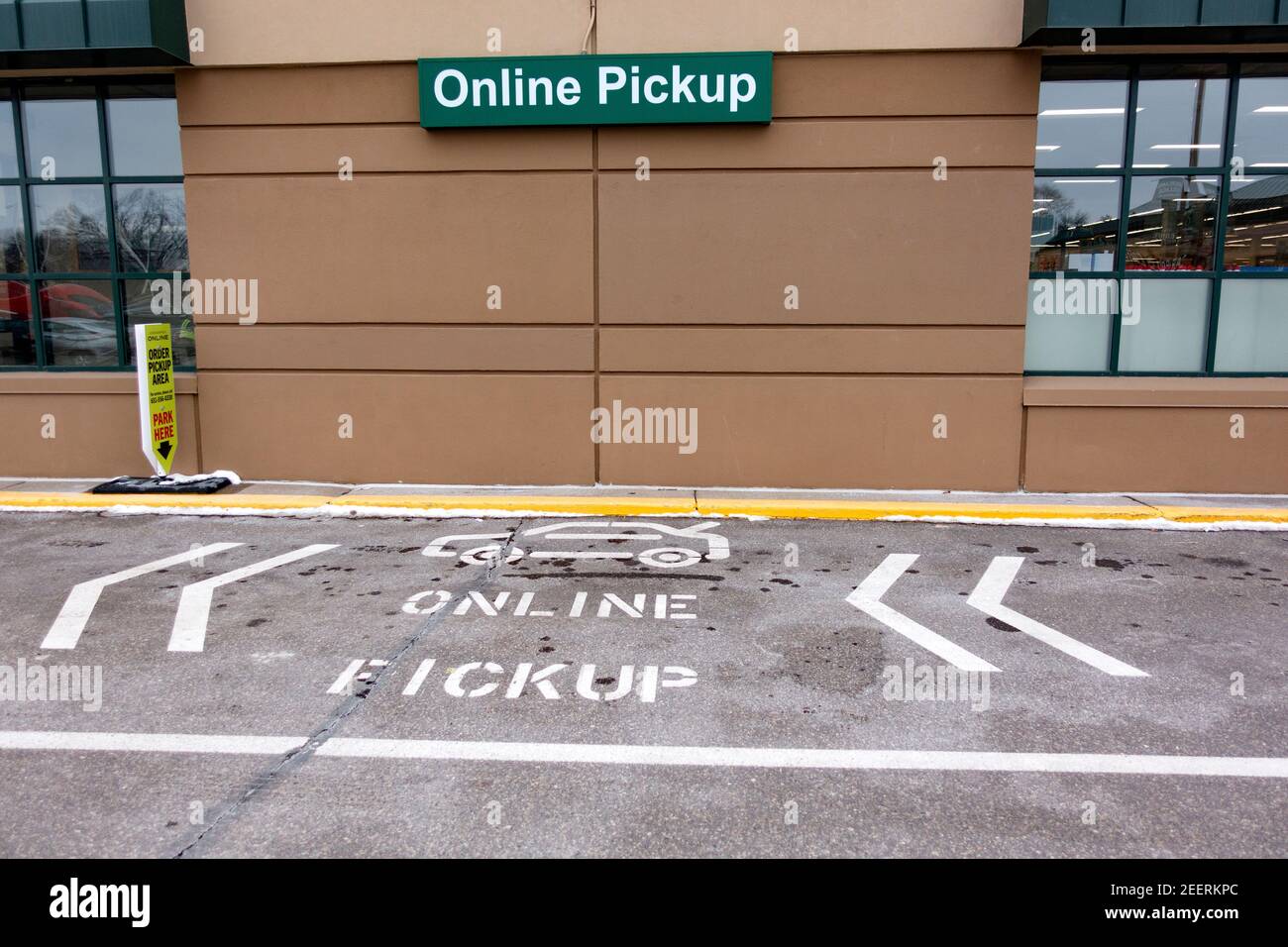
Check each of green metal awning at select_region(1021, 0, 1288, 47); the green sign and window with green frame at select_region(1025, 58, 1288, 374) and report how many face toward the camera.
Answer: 3

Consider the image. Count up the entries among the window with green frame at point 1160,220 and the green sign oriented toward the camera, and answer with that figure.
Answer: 2

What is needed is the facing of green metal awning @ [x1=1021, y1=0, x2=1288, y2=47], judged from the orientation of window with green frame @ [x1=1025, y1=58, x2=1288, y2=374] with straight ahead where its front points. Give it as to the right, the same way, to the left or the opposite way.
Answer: the same way

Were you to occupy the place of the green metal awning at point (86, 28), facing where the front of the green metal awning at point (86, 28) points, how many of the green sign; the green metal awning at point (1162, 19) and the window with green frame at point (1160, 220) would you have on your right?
0

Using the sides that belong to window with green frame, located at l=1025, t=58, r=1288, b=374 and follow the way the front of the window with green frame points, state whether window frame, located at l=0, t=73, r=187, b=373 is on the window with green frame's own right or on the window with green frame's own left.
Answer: on the window with green frame's own right

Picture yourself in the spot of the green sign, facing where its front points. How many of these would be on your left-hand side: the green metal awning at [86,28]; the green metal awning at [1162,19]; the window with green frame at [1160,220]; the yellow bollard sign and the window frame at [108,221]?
2

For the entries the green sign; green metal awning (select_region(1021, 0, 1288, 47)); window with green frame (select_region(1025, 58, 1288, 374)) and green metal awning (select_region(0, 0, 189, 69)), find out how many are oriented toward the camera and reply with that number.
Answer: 4

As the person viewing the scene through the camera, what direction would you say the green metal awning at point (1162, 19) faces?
facing the viewer

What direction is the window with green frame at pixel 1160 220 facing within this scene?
toward the camera

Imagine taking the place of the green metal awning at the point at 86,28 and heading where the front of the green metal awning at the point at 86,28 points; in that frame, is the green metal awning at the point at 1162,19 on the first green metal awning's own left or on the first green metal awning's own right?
on the first green metal awning's own left

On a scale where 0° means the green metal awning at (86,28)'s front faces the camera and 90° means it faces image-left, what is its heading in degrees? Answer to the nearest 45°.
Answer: approximately 0°

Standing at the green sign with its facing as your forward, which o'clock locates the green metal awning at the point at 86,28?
The green metal awning is roughly at 3 o'clock from the green sign.

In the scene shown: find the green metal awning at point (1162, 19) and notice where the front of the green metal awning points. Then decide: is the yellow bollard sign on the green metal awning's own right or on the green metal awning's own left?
on the green metal awning's own right
